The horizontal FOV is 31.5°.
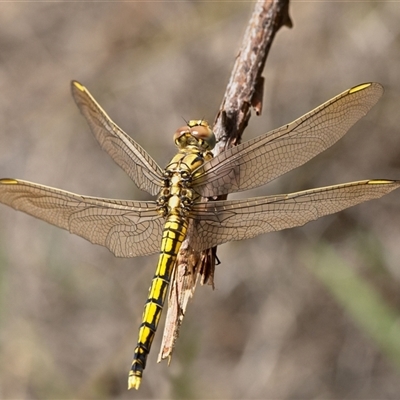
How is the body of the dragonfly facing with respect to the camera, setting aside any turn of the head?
away from the camera
